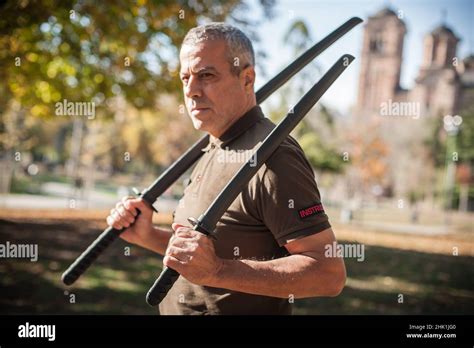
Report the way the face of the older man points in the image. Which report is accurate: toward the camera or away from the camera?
toward the camera

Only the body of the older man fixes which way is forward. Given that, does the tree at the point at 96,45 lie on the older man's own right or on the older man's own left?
on the older man's own right

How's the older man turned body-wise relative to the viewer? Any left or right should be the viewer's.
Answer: facing the viewer and to the left of the viewer
